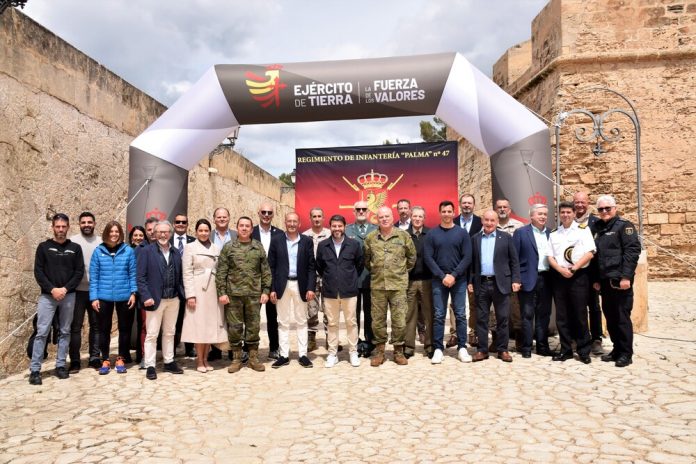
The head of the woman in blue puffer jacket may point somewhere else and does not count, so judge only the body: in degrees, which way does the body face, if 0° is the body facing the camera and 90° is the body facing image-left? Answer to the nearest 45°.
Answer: approximately 0°

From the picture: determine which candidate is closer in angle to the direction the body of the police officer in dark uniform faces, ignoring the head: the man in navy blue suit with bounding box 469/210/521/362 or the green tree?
the man in navy blue suit

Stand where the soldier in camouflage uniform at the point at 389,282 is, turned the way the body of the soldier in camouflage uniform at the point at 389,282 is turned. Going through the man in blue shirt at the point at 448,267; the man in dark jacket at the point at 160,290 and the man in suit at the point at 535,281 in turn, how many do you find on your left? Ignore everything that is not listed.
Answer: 2

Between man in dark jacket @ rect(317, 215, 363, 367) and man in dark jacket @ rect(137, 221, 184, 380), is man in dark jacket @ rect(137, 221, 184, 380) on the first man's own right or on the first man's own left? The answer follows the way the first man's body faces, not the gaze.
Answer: on the first man's own right
